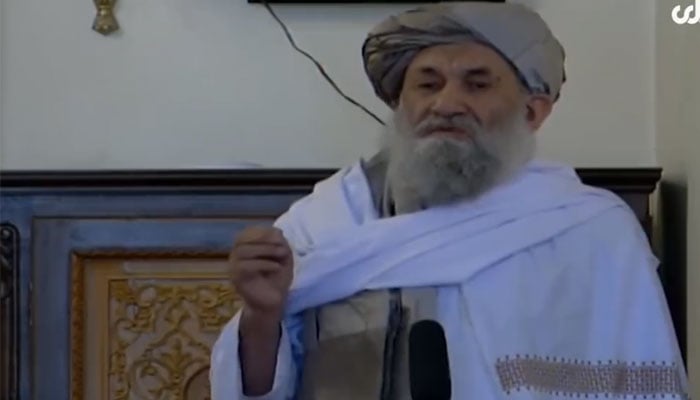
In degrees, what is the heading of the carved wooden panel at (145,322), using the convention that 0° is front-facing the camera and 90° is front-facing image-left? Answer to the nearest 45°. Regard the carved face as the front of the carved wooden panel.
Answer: approximately 0°

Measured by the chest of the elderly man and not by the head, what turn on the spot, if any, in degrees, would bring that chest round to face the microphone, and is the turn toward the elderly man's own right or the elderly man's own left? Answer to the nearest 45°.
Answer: approximately 45° to the elderly man's own left

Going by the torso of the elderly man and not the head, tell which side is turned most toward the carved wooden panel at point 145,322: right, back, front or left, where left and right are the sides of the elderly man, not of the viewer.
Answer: right

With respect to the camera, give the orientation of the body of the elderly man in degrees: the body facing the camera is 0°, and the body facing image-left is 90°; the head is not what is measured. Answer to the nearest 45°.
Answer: approximately 45°

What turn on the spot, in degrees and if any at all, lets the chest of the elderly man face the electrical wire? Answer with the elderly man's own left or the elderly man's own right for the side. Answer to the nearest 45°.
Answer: approximately 135° to the elderly man's own right

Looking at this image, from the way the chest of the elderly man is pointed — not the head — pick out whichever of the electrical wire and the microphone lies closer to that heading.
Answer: the microphone
